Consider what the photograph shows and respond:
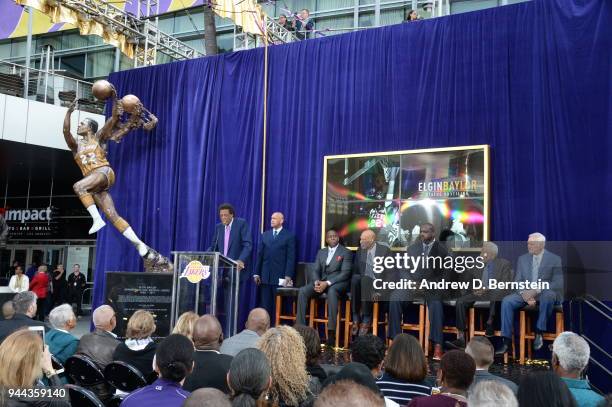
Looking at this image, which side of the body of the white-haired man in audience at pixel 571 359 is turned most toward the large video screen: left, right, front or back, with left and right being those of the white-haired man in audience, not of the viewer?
front

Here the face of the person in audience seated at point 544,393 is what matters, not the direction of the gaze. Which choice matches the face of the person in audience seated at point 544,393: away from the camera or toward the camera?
away from the camera

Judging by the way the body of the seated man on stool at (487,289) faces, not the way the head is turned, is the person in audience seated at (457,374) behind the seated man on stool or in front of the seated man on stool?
in front

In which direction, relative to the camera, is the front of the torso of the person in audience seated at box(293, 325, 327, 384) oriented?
away from the camera

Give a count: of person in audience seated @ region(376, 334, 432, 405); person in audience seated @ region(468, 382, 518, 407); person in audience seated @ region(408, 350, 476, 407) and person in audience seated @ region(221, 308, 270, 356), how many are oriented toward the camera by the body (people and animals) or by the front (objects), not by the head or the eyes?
0

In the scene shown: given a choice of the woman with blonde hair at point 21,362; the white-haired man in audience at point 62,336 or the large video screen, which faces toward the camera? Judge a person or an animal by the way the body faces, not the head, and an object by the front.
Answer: the large video screen

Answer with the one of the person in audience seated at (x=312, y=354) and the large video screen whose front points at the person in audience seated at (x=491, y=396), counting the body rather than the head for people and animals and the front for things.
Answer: the large video screen

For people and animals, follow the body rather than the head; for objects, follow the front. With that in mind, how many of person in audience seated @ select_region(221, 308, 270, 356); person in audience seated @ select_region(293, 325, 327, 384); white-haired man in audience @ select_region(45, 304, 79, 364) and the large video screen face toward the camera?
1

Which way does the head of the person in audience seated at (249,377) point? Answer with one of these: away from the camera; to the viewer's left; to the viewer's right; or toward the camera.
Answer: away from the camera

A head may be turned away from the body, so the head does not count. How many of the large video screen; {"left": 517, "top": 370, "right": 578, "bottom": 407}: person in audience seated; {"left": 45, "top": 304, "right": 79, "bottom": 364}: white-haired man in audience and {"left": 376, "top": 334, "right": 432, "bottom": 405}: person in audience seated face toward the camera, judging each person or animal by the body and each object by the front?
1

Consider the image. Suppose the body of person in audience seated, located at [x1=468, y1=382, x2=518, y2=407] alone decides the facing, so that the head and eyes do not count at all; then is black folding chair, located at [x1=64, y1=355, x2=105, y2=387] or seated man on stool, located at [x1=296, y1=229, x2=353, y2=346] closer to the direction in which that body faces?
the seated man on stool

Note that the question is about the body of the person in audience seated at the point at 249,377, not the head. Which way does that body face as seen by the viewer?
away from the camera

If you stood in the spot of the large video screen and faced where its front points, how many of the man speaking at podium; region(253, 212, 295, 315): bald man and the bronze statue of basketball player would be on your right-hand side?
3

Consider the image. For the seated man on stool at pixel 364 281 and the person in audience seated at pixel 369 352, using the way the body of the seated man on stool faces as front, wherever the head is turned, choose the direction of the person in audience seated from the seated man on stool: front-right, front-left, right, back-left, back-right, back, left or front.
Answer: front-left

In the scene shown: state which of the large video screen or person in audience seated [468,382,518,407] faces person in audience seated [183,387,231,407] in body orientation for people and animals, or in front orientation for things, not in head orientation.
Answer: the large video screen

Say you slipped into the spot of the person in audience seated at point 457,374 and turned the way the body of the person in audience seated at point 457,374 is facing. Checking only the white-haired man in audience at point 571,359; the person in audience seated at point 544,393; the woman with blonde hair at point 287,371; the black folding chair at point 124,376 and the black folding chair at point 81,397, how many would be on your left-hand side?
3

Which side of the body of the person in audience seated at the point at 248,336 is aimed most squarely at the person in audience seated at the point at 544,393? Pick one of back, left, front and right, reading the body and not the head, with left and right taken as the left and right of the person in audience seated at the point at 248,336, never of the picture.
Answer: right

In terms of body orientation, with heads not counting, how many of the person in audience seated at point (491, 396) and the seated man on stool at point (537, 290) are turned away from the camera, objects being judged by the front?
1

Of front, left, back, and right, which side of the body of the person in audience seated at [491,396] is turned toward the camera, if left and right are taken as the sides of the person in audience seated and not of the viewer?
back
